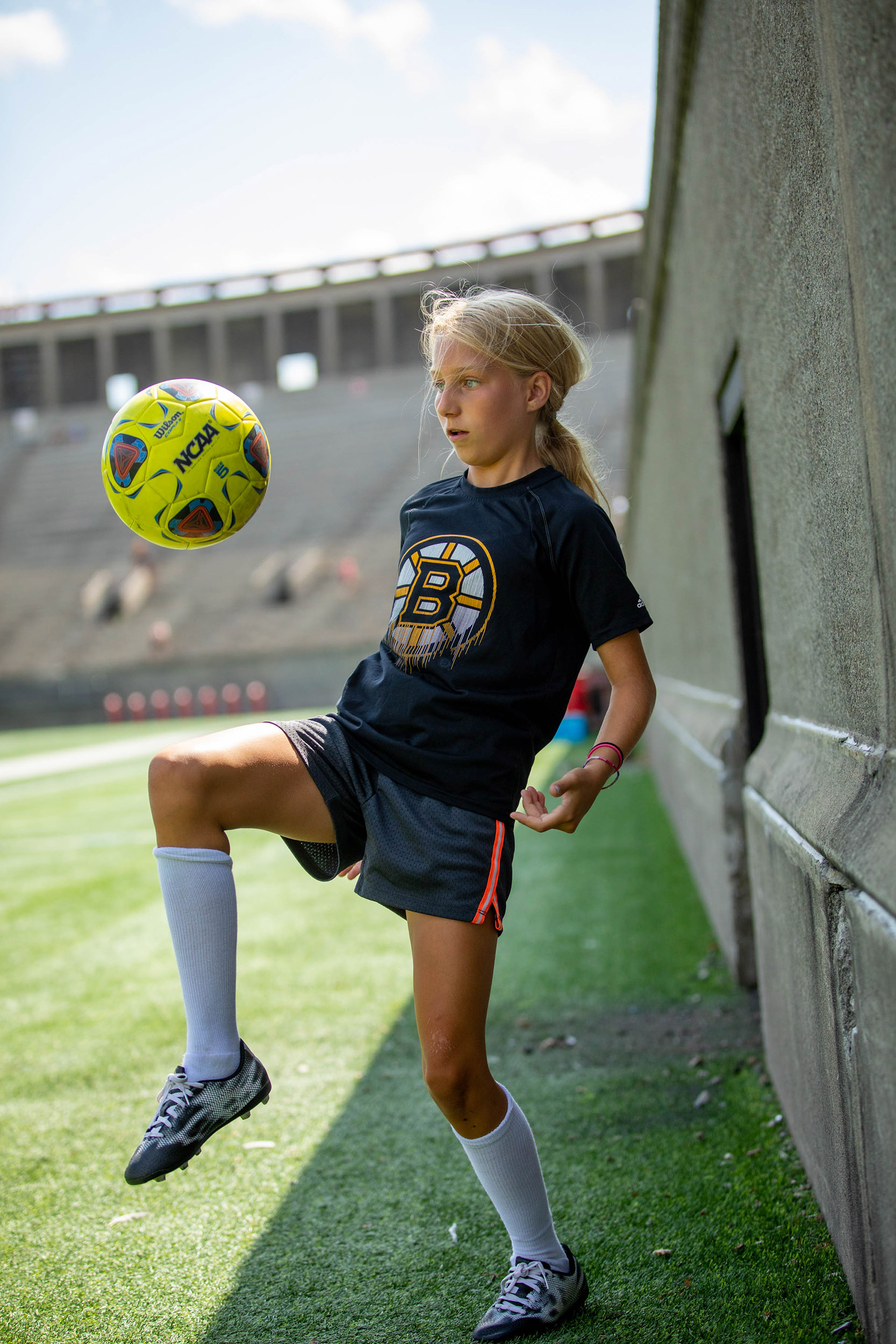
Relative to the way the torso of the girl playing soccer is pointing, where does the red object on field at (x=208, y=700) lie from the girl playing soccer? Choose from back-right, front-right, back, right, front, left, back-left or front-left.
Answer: back-right

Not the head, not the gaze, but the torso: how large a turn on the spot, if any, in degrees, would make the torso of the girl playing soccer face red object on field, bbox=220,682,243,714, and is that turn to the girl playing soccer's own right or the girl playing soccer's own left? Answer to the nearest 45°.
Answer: approximately 135° to the girl playing soccer's own right

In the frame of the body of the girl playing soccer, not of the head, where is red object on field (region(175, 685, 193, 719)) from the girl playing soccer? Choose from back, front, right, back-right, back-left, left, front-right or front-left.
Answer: back-right

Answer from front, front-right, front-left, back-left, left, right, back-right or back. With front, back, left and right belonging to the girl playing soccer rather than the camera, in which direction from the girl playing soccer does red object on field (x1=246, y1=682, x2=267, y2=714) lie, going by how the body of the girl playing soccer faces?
back-right

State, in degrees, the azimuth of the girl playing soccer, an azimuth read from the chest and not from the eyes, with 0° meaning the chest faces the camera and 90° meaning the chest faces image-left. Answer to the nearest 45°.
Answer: approximately 45°
